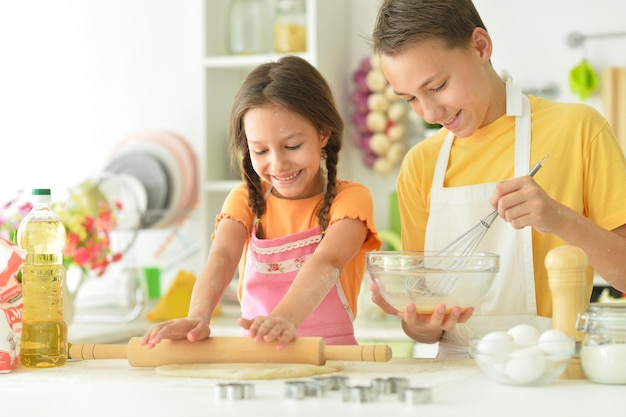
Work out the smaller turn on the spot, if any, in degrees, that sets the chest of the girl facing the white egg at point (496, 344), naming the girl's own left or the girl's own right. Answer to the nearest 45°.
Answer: approximately 90° to the girl's own left

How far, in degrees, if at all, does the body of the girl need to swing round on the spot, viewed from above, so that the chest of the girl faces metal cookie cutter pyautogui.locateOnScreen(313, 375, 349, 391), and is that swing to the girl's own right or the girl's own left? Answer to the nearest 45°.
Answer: approximately 45° to the girl's own left

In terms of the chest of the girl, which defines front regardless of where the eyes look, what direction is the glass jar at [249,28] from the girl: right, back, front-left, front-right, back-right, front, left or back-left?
back-right

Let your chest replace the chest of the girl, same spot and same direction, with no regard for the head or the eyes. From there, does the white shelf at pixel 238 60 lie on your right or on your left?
on your right

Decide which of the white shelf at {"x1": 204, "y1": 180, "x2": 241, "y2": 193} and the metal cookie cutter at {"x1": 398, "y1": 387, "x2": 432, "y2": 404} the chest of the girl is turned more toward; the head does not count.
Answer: the metal cookie cutter

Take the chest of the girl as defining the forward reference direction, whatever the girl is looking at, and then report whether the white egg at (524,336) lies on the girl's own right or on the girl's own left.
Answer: on the girl's own left

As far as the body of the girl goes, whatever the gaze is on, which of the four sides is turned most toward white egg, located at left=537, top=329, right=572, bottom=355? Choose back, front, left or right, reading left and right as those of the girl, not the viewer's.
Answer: left

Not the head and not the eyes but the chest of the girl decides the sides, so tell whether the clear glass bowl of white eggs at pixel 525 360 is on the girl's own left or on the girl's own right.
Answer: on the girl's own left

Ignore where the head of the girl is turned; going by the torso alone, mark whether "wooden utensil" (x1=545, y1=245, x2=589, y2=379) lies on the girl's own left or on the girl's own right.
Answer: on the girl's own left

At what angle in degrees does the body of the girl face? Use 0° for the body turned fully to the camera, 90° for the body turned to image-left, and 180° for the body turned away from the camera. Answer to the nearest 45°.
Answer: approximately 45°
